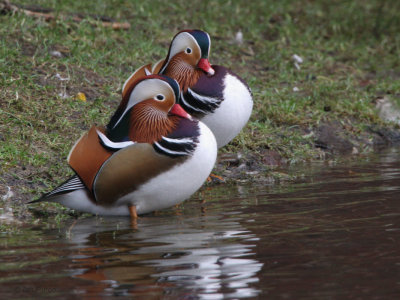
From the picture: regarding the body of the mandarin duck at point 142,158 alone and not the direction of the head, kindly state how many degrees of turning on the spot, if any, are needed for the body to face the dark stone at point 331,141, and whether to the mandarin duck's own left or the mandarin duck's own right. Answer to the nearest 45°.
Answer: approximately 45° to the mandarin duck's own left

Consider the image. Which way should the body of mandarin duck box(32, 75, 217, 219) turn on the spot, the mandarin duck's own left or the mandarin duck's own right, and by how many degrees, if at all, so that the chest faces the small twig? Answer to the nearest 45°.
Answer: approximately 90° to the mandarin duck's own left

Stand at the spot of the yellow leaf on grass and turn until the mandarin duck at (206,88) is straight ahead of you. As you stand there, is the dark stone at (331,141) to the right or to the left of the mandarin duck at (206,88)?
left

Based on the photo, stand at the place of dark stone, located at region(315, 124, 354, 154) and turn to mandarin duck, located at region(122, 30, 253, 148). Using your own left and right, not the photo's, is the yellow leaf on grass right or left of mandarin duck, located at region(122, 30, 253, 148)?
right

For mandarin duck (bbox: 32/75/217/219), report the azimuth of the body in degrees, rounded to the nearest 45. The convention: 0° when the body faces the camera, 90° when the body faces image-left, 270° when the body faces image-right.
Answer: approximately 270°

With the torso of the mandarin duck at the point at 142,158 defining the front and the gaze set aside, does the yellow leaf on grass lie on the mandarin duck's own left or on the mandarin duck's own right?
on the mandarin duck's own left
